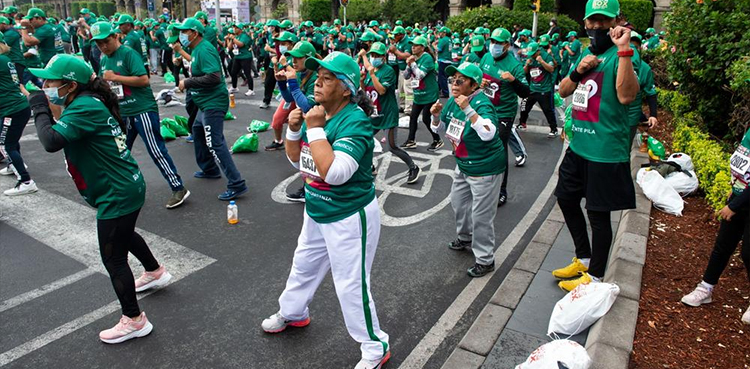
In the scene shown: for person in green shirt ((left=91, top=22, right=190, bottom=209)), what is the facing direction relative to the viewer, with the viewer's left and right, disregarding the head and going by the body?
facing the viewer and to the left of the viewer

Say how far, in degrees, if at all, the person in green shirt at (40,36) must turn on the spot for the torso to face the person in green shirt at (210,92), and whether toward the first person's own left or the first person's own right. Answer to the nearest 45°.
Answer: approximately 90° to the first person's own left

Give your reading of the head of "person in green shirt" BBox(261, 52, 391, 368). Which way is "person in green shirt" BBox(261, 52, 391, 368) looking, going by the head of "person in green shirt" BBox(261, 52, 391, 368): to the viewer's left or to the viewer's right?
to the viewer's left

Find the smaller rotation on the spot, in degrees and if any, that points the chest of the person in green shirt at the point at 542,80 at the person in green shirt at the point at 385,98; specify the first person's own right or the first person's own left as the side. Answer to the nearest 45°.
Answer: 0° — they already face them

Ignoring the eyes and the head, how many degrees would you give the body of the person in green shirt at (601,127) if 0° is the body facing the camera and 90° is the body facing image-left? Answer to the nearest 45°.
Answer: approximately 45°

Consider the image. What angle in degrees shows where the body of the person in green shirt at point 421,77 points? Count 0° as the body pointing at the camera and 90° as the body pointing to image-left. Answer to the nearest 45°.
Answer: approximately 45°

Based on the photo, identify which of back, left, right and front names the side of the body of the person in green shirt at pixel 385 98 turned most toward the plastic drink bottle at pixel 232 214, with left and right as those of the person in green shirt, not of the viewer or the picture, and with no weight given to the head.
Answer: front

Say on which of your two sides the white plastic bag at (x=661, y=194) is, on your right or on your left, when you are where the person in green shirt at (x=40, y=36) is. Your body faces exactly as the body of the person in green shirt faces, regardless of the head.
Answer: on your left

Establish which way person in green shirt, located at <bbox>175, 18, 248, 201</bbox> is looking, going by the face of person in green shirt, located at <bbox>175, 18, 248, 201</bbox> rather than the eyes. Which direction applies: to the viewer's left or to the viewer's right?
to the viewer's left
